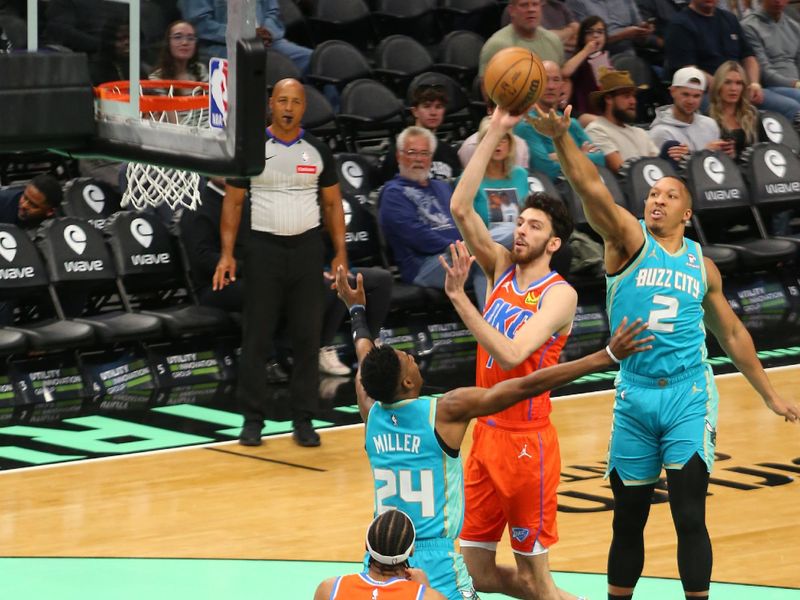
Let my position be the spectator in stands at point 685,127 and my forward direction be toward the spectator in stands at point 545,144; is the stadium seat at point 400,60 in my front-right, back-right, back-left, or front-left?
front-right

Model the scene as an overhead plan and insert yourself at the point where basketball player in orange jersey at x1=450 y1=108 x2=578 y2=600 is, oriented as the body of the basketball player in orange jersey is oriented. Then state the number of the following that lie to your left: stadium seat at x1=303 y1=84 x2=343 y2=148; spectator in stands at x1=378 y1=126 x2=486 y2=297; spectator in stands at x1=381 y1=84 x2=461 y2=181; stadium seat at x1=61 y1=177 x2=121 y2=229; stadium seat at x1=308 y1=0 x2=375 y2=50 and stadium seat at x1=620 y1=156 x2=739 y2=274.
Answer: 0

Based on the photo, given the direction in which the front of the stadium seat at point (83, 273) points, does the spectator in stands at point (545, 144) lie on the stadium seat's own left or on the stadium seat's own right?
on the stadium seat's own left

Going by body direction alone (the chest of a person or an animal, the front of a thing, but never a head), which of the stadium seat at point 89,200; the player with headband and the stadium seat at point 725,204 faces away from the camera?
the player with headband

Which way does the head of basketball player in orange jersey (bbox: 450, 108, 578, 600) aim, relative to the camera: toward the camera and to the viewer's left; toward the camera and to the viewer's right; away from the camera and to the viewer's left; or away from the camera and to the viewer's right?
toward the camera and to the viewer's left

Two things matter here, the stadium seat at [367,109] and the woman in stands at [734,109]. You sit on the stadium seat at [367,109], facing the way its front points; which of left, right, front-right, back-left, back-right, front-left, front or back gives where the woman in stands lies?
front-left

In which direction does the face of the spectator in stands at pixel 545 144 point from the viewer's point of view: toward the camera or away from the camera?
toward the camera

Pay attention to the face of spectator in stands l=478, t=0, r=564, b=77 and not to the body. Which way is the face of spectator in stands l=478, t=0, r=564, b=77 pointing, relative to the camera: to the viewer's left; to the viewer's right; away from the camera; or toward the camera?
toward the camera

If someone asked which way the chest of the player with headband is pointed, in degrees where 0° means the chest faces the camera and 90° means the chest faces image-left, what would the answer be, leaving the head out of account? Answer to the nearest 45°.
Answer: approximately 180°

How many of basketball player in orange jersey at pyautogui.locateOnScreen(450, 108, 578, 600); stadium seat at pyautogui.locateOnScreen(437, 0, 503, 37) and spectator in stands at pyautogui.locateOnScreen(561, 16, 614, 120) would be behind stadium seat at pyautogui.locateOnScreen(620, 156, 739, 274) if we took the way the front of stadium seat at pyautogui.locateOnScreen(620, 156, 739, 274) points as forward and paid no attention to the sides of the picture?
2

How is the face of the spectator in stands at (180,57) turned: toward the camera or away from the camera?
toward the camera

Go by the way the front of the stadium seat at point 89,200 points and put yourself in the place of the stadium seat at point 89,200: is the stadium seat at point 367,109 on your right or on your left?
on your left

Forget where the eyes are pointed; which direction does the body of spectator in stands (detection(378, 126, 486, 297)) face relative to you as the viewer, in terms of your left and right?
facing the viewer and to the right of the viewer

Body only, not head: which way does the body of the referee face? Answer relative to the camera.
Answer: toward the camera

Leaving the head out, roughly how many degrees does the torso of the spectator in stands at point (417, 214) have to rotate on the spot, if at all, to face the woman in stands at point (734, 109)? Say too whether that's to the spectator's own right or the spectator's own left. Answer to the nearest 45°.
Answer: approximately 90° to the spectator's own left

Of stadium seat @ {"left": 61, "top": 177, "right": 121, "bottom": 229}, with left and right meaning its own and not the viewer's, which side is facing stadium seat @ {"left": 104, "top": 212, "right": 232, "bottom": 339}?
front

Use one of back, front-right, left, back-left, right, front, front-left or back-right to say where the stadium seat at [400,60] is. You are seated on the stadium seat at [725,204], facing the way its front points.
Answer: back-right

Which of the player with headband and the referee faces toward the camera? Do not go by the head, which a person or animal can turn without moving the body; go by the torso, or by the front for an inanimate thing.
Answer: the referee

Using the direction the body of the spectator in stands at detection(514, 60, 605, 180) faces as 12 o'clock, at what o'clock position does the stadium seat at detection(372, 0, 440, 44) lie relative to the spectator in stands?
The stadium seat is roughly at 5 o'clock from the spectator in stands.

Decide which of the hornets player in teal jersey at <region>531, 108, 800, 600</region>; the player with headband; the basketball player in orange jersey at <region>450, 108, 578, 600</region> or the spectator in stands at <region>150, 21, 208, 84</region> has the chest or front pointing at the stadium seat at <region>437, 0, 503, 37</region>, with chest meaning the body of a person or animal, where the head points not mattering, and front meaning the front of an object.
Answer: the player with headband

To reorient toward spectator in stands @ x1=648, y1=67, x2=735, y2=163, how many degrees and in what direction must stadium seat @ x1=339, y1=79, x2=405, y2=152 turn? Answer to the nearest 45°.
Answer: approximately 45° to its left

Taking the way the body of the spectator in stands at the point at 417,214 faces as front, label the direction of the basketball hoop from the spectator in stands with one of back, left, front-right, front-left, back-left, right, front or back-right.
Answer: front-right

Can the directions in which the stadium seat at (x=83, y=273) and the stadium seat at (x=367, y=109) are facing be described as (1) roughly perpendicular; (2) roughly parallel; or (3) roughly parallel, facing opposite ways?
roughly parallel
